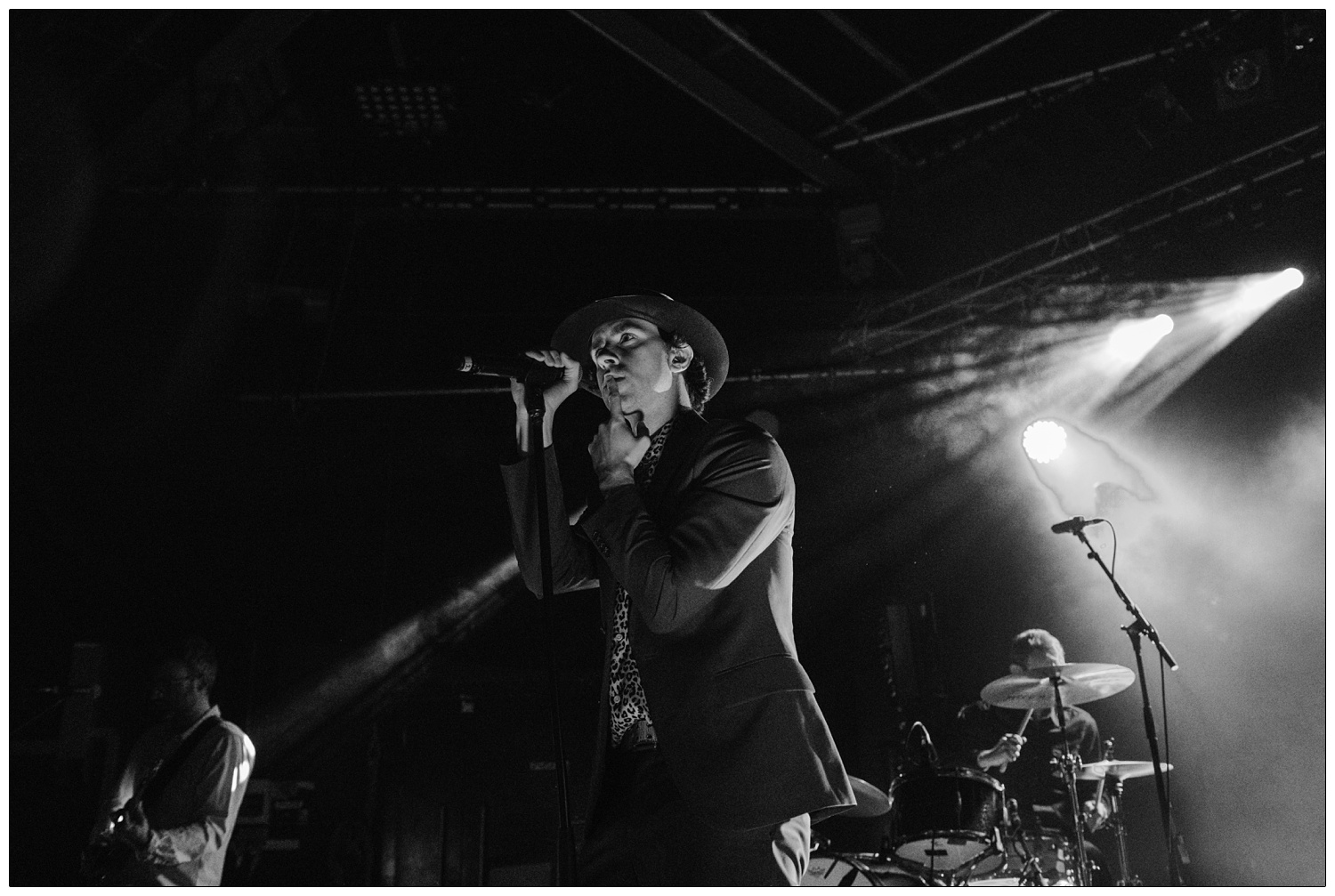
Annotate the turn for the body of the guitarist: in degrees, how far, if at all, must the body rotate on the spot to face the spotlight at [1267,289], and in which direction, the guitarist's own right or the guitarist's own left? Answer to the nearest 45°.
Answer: approximately 135° to the guitarist's own left

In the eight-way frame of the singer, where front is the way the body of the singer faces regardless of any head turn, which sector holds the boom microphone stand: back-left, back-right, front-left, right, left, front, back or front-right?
back

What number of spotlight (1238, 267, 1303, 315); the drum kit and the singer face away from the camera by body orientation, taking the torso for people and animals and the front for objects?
0

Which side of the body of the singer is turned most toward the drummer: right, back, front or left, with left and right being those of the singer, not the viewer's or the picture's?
back

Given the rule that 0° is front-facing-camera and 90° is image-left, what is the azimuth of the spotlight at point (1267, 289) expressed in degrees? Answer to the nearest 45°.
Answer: approximately 45°

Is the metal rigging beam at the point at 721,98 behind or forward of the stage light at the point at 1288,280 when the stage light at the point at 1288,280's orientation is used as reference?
forward

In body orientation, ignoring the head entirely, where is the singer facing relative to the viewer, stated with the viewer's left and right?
facing the viewer and to the left of the viewer

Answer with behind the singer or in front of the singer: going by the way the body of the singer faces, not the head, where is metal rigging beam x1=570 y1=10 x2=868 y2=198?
behind

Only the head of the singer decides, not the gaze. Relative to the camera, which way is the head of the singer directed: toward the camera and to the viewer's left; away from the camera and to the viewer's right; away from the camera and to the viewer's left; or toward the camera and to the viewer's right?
toward the camera and to the viewer's left
